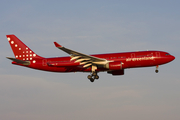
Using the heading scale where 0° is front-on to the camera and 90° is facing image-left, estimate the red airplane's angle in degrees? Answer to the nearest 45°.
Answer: approximately 270°
